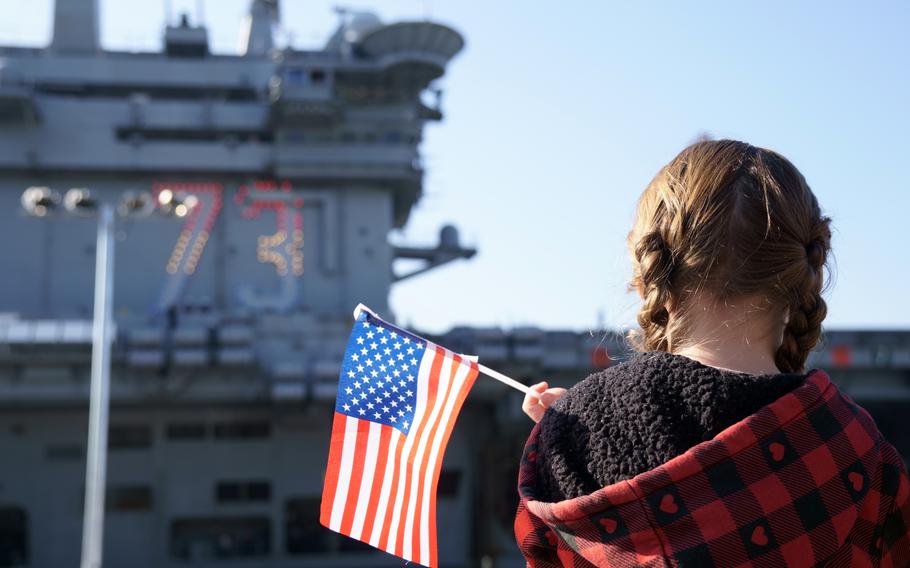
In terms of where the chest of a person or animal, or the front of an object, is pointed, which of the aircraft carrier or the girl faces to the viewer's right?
the aircraft carrier

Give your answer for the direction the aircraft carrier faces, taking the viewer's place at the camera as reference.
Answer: facing to the right of the viewer

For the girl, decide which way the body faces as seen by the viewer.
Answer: away from the camera

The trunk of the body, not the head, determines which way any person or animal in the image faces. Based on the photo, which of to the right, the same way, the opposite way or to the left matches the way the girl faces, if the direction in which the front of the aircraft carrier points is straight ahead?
to the left

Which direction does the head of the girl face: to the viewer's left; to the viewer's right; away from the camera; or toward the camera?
away from the camera

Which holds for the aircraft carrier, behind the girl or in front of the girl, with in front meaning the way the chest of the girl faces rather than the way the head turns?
in front

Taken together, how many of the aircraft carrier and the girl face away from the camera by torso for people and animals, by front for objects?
1

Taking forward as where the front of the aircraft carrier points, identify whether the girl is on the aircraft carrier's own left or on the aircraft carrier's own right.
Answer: on the aircraft carrier's own right
